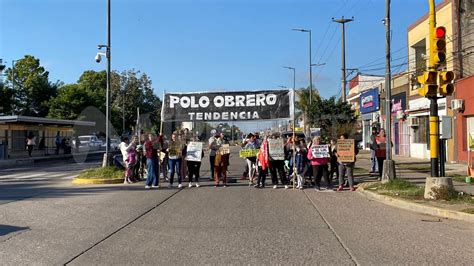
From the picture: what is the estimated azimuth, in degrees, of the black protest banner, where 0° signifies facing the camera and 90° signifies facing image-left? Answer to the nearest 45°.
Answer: approximately 0°

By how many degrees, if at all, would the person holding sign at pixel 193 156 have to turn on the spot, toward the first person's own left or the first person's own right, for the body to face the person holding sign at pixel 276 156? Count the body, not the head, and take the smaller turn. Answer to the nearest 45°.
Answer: approximately 90° to the first person's own left
